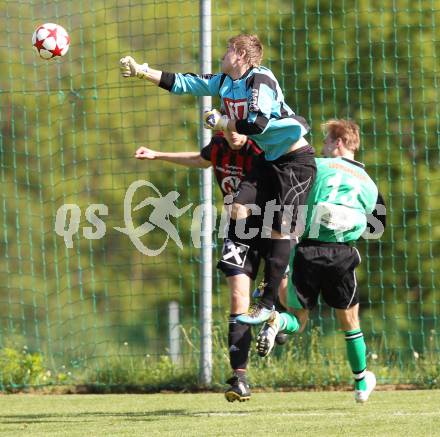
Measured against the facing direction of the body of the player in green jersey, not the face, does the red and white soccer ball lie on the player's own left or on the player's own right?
on the player's own left

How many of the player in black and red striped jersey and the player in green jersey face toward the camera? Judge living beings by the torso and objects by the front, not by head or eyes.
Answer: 1

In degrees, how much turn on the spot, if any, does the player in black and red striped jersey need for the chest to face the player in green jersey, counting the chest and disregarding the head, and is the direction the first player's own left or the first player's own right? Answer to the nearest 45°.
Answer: approximately 90° to the first player's own left

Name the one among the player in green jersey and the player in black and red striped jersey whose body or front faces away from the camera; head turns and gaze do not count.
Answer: the player in green jersey

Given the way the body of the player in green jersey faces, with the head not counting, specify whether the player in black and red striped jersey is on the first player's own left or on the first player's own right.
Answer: on the first player's own left

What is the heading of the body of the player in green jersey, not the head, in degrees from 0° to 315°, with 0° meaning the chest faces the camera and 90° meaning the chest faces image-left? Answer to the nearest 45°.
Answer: approximately 180°
